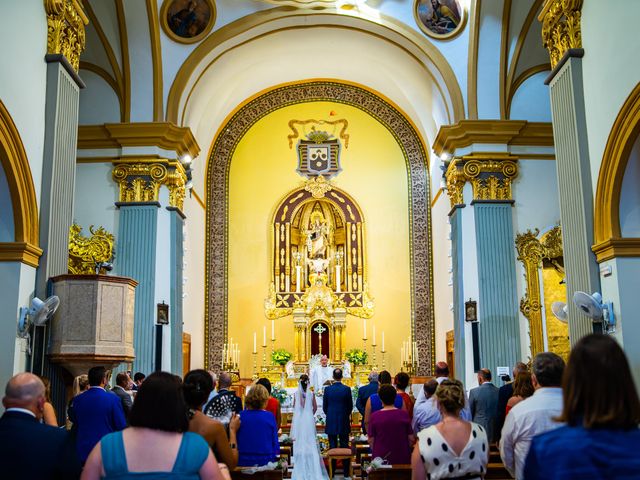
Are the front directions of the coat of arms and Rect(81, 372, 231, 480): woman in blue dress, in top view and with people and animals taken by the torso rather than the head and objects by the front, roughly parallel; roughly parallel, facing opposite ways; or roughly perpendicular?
roughly parallel, facing opposite ways

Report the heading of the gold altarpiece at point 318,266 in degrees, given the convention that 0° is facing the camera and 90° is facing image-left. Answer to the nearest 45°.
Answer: approximately 0°

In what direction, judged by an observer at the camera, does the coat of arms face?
facing the viewer

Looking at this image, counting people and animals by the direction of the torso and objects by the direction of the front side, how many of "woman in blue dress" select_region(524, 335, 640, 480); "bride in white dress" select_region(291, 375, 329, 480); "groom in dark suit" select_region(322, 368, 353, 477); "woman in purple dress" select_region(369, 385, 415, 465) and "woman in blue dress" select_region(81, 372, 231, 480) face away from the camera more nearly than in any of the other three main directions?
5

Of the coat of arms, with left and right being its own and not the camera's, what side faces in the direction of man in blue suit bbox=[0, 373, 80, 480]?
front

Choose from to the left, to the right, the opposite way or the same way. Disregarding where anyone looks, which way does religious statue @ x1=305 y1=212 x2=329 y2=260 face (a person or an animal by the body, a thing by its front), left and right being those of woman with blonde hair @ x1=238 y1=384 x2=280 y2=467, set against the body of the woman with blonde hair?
the opposite way

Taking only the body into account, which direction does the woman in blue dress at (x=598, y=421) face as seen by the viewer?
away from the camera

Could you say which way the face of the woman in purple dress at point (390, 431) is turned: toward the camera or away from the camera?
away from the camera

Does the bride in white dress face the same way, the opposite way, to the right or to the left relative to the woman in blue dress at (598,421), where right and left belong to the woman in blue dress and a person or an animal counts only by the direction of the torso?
the same way

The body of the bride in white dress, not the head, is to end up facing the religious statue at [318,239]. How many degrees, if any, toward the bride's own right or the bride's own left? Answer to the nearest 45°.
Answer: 0° — they already face it

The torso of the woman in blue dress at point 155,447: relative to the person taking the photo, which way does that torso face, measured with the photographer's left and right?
facing away from the viewer

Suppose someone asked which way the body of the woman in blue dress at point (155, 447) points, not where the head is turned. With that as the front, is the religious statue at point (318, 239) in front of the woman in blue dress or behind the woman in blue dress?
in front

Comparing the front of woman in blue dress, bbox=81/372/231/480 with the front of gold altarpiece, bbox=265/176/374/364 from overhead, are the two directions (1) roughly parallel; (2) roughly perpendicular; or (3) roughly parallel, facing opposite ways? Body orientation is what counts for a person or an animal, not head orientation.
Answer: roughly parallel, facing opposite ways

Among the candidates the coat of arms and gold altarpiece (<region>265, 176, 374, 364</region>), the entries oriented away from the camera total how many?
0

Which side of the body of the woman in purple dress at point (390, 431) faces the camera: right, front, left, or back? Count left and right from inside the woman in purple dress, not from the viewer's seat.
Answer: back

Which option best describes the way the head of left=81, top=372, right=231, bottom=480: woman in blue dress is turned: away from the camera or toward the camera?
away from the camera

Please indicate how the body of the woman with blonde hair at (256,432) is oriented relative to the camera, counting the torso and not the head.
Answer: away from the camera

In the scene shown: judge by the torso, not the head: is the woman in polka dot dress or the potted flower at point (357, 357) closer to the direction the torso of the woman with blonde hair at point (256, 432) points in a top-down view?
the potted flower

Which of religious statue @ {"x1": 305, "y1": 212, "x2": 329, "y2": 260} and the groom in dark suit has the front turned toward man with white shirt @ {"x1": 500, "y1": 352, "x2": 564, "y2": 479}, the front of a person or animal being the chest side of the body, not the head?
the religious statue

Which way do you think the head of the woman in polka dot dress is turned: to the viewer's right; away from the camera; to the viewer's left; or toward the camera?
away from the camera
